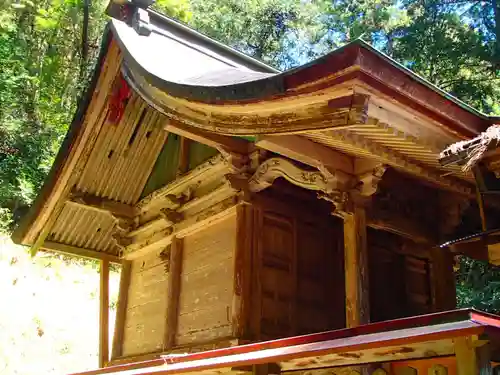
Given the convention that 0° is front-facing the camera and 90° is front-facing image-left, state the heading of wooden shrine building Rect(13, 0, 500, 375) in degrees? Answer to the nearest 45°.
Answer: approximately 315°
